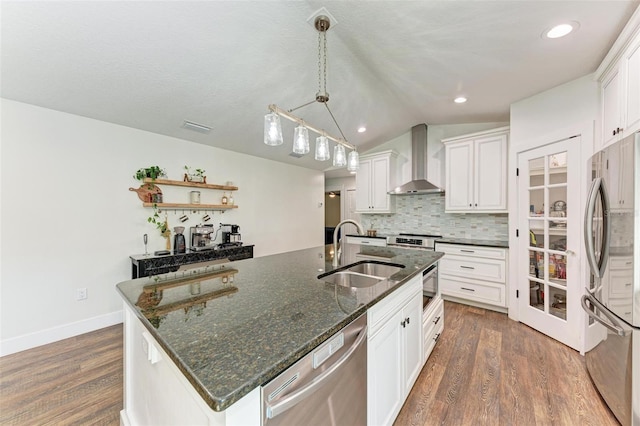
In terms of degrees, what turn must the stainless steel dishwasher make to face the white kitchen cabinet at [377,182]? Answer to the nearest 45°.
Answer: approximately 135° to its left

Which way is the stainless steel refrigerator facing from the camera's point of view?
to the viewer's left

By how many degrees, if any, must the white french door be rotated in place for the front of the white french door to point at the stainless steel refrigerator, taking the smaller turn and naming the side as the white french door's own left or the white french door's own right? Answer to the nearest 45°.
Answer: approximately 45° to the white french door's own left

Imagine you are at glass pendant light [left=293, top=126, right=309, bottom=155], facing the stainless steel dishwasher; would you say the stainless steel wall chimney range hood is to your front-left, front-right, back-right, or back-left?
back-left

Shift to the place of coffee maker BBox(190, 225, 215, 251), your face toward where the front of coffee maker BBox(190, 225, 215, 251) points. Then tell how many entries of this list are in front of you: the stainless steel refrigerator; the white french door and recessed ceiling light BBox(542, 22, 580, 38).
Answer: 3

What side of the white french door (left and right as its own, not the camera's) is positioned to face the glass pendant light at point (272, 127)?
front

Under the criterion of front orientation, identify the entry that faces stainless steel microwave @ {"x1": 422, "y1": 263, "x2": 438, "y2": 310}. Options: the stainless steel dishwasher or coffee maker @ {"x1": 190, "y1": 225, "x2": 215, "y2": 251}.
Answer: the coffee maker

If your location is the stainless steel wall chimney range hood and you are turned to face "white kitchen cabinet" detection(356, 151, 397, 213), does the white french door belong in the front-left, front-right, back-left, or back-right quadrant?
back-left

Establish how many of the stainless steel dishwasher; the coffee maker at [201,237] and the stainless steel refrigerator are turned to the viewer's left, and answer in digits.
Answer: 1

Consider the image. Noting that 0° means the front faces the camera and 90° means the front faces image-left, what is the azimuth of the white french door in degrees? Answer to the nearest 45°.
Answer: approximately 45°

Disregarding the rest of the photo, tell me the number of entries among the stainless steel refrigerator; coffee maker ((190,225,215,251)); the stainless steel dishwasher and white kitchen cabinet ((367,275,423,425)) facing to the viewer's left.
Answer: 1

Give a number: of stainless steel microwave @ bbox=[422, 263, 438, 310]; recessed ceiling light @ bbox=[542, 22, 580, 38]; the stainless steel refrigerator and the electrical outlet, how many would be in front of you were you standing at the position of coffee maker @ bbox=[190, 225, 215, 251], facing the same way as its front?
3

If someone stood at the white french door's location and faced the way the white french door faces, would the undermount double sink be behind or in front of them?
in front

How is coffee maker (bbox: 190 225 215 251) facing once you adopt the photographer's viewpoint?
facing the viewer and to the right of the viewer

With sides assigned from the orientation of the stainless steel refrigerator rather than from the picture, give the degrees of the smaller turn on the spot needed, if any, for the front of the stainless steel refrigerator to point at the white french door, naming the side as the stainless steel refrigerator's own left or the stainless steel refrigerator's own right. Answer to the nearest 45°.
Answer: approximately 90° to the stainless steel refrigerator's own right
